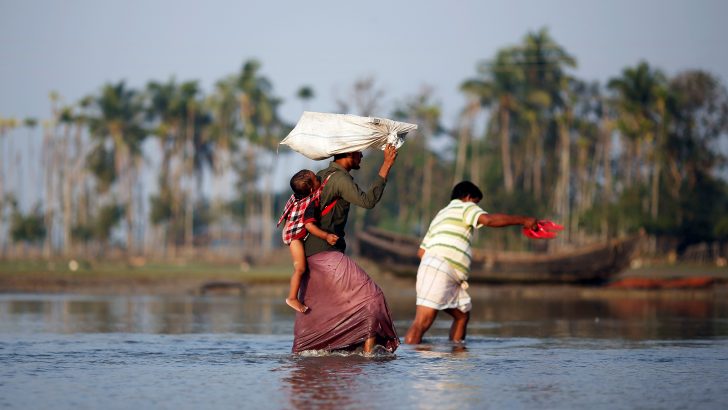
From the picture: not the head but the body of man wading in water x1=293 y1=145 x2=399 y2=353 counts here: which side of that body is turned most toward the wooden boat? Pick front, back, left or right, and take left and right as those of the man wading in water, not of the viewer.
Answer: left

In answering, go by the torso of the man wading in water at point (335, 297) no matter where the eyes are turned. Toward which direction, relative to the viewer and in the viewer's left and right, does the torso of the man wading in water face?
facing to the right of the viewer

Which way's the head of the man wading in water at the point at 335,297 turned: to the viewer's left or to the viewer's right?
to the viewer's right
